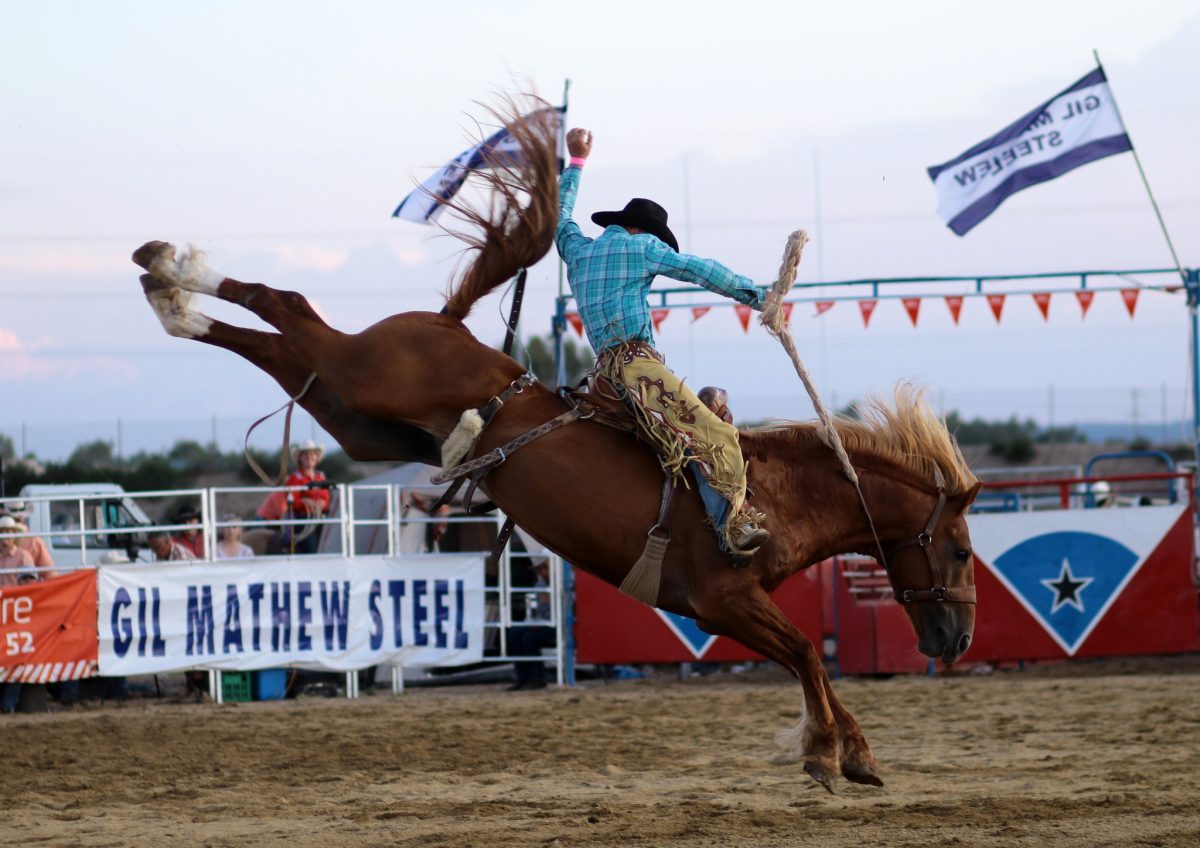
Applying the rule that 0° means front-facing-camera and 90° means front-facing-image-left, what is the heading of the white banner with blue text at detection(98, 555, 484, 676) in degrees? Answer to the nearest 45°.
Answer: approximately 0°

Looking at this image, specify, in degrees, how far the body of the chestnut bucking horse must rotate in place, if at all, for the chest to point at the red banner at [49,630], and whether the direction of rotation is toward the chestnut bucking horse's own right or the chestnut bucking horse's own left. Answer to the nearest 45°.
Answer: approximately 135° to the chestnut bucking horse's own left

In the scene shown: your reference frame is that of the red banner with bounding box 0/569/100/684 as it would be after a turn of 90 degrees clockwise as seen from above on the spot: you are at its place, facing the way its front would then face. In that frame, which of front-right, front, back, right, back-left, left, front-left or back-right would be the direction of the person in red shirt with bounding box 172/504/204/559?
back-right

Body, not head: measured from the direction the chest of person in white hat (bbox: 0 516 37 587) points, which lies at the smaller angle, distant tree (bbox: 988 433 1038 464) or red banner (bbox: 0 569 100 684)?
the red banner

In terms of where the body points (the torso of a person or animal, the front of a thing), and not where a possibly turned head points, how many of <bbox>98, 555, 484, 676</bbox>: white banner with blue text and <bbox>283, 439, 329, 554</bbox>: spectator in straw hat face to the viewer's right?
0

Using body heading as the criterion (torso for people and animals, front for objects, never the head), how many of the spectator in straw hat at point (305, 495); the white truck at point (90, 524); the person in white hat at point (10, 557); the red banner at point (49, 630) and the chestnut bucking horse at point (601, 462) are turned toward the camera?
3

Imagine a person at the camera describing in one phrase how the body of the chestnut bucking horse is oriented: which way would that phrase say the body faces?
to the viewer's right

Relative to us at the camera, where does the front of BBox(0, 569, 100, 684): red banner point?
facing the viewer

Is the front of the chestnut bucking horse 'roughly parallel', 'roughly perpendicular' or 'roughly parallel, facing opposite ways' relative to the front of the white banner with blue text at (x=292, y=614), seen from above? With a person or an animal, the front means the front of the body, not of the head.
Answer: roughly perpendicular

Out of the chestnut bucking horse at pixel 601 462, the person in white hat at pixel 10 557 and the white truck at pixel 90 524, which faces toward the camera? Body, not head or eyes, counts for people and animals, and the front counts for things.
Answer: the person in white hat

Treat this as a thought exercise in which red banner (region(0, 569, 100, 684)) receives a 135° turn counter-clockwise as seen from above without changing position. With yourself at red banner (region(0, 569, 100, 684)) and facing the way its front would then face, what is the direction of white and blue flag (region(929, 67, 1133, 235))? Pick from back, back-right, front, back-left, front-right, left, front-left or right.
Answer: front-right

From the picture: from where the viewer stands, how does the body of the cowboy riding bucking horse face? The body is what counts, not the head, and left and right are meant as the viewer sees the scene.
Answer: facing away from the viewer and to the right of the viewer

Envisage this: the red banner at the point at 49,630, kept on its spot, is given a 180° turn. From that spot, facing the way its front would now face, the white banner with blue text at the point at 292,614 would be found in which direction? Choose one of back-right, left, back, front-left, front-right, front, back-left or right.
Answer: right

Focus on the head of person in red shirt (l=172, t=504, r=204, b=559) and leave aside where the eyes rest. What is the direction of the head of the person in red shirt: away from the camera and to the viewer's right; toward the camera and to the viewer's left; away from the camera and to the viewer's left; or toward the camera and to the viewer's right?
toward the camera and to the viewer's right

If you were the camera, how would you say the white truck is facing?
facing to the right of the viewer

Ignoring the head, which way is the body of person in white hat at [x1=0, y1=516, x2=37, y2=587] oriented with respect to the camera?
toward the camera
